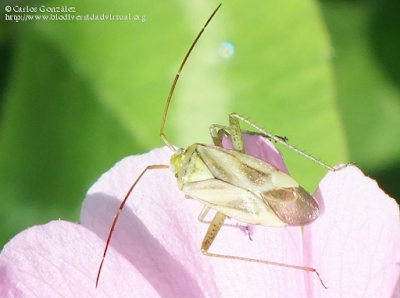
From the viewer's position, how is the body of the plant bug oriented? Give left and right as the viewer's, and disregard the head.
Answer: facing away from the viewer and to the left of the viewer

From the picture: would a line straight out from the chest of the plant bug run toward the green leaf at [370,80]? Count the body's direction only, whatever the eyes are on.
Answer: no
